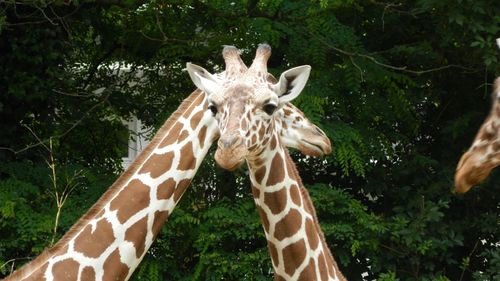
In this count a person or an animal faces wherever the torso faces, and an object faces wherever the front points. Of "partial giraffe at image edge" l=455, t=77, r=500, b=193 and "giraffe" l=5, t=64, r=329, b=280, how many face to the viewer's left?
1

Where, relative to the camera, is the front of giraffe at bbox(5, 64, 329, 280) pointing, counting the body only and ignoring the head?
to the viewer's right

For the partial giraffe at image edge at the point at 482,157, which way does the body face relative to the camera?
to the viewer's left

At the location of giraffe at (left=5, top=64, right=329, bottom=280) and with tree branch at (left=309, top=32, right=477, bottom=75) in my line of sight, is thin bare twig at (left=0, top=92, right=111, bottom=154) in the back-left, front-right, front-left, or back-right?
front-left

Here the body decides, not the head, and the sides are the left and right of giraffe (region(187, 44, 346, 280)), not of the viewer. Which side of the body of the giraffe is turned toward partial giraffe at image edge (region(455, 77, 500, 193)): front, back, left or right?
left

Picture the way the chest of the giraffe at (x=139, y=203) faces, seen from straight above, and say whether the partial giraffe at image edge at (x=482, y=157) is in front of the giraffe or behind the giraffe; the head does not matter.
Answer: in front

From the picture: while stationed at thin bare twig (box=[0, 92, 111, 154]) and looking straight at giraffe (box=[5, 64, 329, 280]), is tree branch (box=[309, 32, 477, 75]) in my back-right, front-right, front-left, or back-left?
front-left

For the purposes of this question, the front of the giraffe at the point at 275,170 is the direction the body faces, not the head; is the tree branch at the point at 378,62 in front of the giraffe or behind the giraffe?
behind

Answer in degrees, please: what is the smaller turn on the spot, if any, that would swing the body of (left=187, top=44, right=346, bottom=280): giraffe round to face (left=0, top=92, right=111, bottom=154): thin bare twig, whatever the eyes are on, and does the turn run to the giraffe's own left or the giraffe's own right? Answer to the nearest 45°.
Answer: approximately 90° to the giraffe's own right

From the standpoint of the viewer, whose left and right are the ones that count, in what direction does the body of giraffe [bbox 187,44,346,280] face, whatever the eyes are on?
facing the viewer and to the left of the viewer
